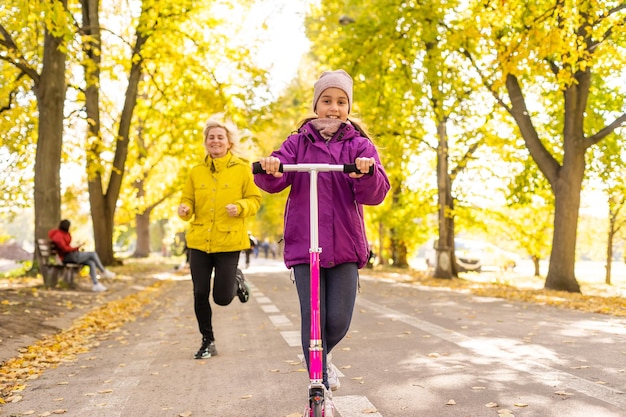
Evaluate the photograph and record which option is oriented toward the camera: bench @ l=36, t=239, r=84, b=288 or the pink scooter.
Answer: the pink scooter

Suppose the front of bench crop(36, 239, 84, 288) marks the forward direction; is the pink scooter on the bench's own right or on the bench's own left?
on the bench's own right

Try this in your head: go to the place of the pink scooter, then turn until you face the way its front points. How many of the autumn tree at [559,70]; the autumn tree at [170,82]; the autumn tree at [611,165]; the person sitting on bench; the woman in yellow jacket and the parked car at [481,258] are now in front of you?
0

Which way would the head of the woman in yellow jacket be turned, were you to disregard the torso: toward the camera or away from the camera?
toward the camera

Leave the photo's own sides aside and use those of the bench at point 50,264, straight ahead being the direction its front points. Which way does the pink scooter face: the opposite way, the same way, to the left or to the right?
to the right

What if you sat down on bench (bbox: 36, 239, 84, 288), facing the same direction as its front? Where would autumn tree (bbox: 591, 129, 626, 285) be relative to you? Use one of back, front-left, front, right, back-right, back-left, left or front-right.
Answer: front

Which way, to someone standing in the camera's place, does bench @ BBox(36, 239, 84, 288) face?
facing to the right of the viewer

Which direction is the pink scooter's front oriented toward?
toward the camera

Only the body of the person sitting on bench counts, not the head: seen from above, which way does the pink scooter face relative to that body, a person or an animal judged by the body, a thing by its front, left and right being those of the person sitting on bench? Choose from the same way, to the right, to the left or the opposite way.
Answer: to the right

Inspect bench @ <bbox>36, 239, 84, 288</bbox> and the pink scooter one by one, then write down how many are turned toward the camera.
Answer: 1

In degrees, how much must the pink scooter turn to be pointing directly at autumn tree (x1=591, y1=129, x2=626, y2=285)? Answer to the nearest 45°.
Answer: approximately 135° to its left

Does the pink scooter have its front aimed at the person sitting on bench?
no

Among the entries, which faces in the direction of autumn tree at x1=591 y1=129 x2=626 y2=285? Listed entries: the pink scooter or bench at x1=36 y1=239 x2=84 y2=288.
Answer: the bench

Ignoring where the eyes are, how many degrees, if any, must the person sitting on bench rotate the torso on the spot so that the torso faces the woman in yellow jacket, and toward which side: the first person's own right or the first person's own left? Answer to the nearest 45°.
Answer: approximately 90° to the first person's own right

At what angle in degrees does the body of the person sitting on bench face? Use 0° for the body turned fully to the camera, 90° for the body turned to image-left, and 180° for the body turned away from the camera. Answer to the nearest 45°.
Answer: approximately 270°

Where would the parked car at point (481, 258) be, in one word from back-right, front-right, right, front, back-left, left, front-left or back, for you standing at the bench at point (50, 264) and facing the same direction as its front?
front-left
